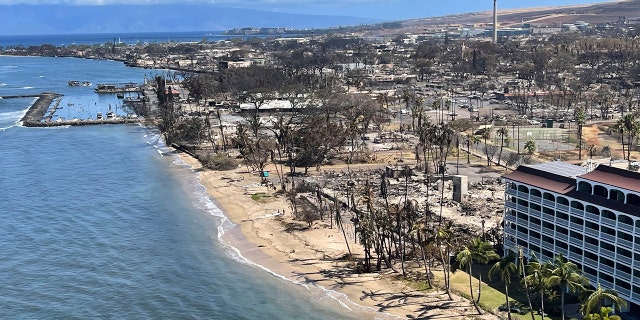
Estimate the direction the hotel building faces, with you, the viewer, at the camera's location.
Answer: facing the viewer and to the left of the viewer

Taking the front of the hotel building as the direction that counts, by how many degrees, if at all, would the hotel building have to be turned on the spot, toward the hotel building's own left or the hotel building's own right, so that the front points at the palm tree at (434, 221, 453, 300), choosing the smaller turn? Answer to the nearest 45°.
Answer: approximately 45° to the hotel building's own right
